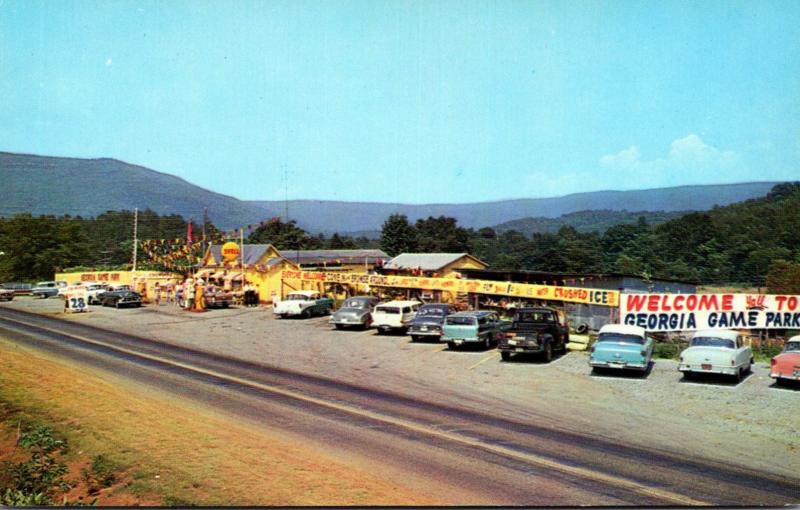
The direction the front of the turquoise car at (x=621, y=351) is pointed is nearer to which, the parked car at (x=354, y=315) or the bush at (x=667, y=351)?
the bush
